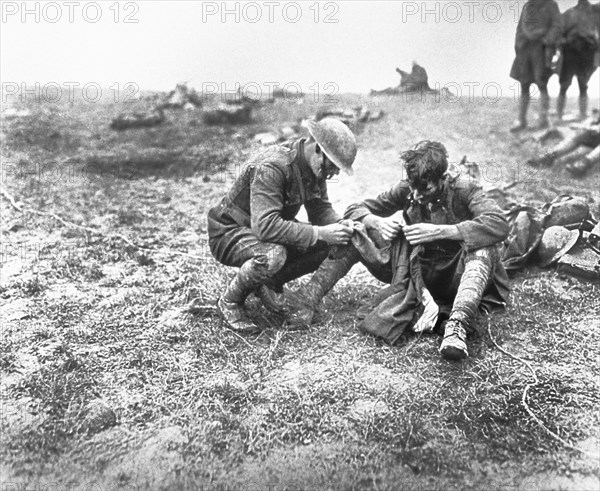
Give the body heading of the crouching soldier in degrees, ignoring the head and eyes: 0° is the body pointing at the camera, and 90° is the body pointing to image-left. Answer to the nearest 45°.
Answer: approximately 315°

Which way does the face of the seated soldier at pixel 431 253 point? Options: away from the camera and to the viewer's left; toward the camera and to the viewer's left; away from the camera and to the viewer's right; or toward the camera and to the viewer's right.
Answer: toward the camera and to the viewer's left

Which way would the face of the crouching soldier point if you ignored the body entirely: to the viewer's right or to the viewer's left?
to the viewer's right

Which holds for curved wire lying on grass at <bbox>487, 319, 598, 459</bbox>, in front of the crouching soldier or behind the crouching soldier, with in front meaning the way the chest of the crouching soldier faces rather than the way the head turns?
in front

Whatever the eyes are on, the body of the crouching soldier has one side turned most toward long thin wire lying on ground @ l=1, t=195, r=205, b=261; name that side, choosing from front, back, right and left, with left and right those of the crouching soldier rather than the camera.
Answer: back
